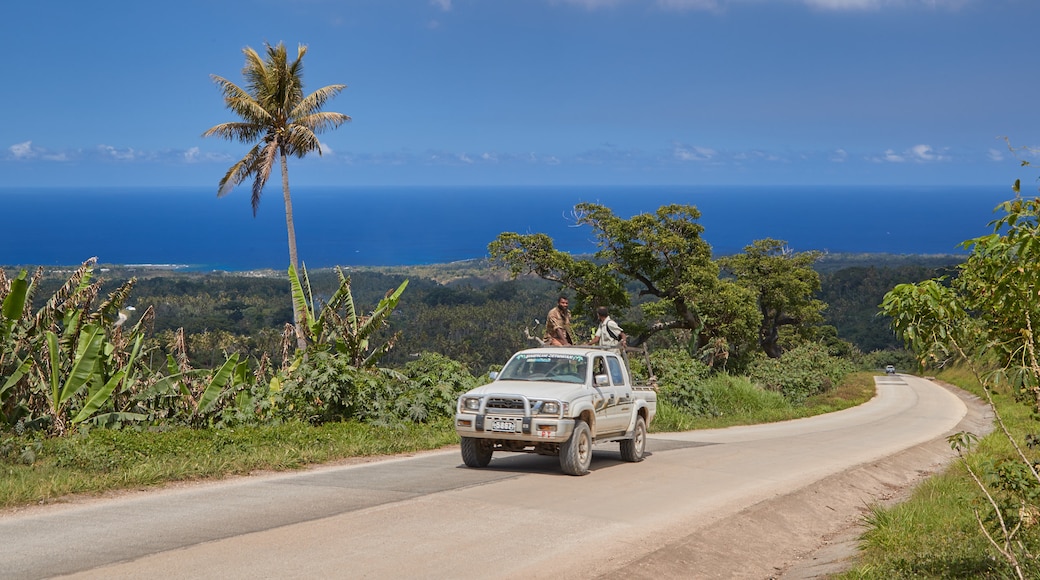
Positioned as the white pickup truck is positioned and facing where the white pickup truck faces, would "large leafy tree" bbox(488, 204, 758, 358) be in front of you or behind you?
behind

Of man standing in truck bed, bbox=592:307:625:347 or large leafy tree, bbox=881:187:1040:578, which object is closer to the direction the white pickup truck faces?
the large leafy tree

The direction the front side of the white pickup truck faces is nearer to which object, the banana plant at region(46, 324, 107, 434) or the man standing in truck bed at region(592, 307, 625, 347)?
the banana plant

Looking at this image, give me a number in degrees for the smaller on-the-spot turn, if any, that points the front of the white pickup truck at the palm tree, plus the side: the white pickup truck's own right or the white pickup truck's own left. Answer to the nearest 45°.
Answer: approximately 90° to the white pickup truck's own right

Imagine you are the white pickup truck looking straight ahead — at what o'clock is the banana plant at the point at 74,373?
The banana plant is roughly at 2 o'clock from the white pickup truck.

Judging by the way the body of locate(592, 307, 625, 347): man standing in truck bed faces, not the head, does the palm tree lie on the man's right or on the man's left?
on the man's right

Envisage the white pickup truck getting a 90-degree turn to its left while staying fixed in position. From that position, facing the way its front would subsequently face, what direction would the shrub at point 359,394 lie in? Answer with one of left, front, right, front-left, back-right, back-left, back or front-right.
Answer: back

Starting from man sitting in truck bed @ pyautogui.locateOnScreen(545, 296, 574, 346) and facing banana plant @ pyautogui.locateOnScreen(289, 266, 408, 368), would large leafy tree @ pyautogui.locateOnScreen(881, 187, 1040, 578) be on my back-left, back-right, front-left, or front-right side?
back-left

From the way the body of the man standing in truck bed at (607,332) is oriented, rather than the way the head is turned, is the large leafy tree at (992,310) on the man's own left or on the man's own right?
on the man's own left

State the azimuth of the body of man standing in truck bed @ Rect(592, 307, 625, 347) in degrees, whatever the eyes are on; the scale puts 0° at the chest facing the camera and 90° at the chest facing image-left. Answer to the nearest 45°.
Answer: approximately 45°

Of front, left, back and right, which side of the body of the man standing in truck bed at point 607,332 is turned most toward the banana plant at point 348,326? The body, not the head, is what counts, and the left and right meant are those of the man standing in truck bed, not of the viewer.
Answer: right
